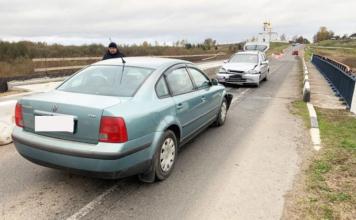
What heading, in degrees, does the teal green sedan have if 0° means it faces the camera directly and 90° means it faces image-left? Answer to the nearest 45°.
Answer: approximately 225°

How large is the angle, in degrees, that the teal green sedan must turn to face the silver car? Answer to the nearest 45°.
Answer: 0° — it already faces it
